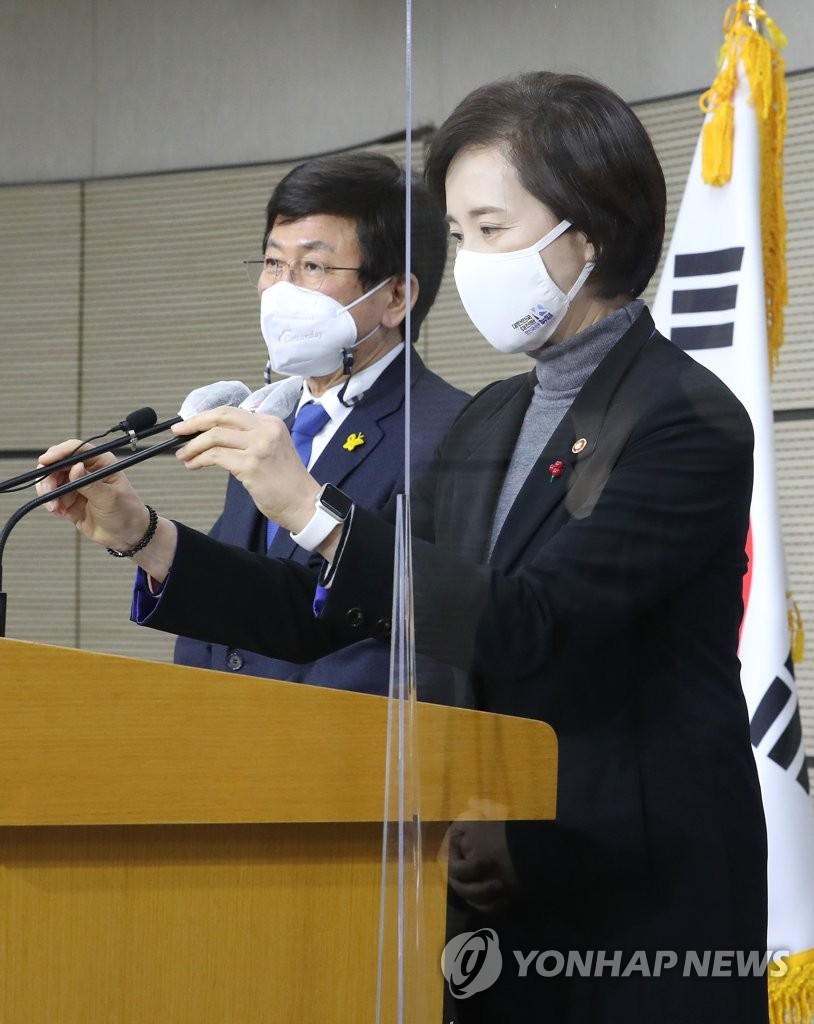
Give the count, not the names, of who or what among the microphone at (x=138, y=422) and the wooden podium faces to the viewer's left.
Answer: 1

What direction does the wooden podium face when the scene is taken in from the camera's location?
facing to the left of the viewer

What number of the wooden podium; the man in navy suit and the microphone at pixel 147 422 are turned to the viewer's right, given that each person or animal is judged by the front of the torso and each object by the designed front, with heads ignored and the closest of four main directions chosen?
1

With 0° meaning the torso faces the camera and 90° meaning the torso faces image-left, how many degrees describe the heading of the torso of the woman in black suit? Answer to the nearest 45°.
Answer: approximately 45°

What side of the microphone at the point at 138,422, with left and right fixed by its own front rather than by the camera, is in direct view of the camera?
right

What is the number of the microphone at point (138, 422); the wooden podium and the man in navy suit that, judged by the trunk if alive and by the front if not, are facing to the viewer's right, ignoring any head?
1

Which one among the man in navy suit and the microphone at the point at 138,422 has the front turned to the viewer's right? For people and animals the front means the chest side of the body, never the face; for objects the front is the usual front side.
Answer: the microphone

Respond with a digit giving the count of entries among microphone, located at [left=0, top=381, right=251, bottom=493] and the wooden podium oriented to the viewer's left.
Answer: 1

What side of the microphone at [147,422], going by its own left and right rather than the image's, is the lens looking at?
right
